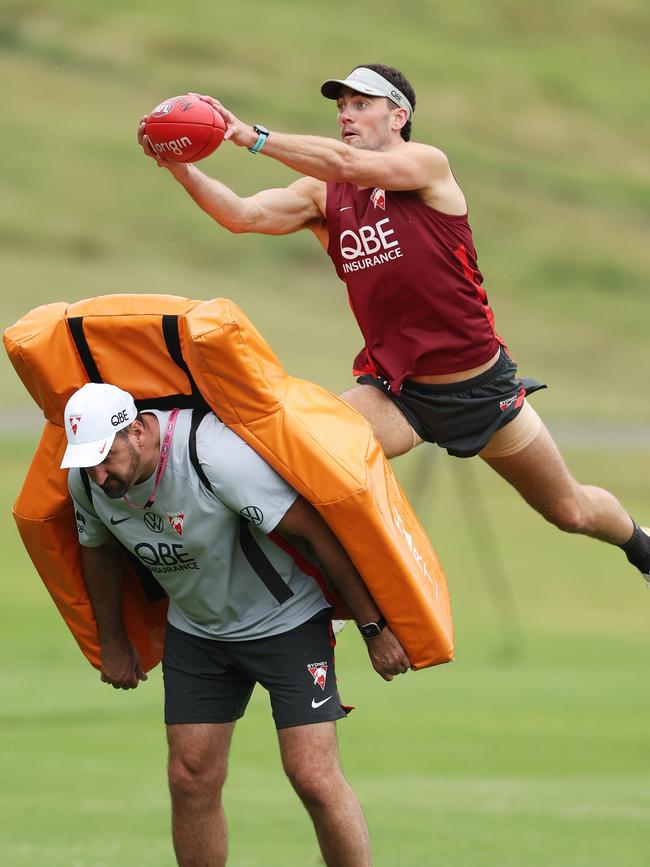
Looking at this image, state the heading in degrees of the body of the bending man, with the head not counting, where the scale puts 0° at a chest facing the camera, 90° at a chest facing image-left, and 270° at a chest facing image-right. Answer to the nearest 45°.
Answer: approximately 45°

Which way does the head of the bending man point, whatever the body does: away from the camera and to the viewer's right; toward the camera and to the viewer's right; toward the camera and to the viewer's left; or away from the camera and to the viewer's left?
toward the camera and to the viewer's left
